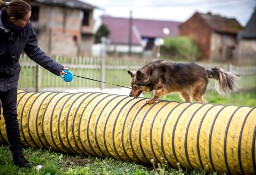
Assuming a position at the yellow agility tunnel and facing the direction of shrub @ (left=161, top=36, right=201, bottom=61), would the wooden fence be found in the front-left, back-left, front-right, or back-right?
front-left

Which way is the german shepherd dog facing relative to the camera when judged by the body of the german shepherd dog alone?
to the viewer's left

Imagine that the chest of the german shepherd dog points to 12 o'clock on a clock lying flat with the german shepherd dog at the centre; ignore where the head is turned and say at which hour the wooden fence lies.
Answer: The wooden fence is roughly at 2 o'clock from the german shepherd dog.

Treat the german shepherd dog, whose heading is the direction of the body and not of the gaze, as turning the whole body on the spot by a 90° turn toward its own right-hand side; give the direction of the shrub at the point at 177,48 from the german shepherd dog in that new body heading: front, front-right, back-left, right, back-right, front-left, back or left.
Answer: front
